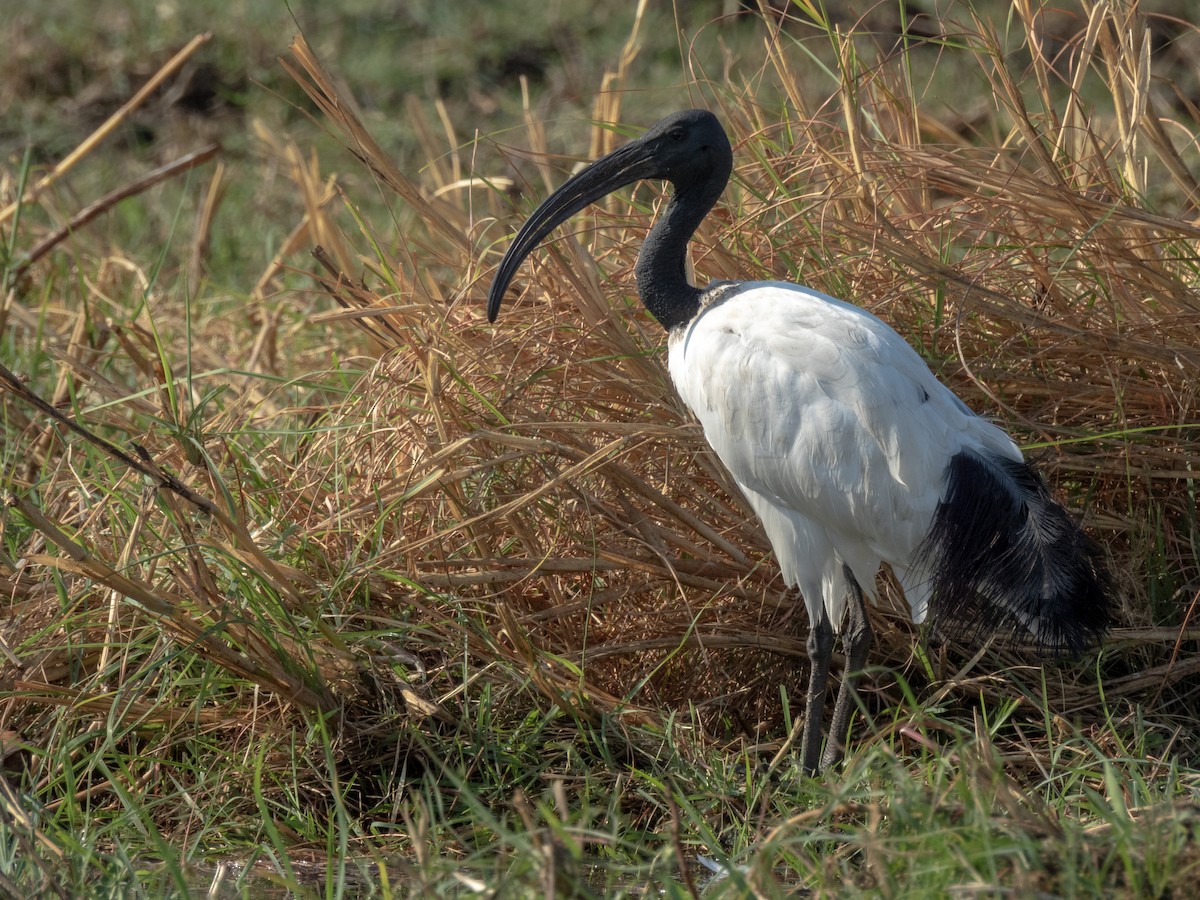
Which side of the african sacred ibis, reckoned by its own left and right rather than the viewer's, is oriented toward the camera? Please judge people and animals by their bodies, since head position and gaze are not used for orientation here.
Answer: left
